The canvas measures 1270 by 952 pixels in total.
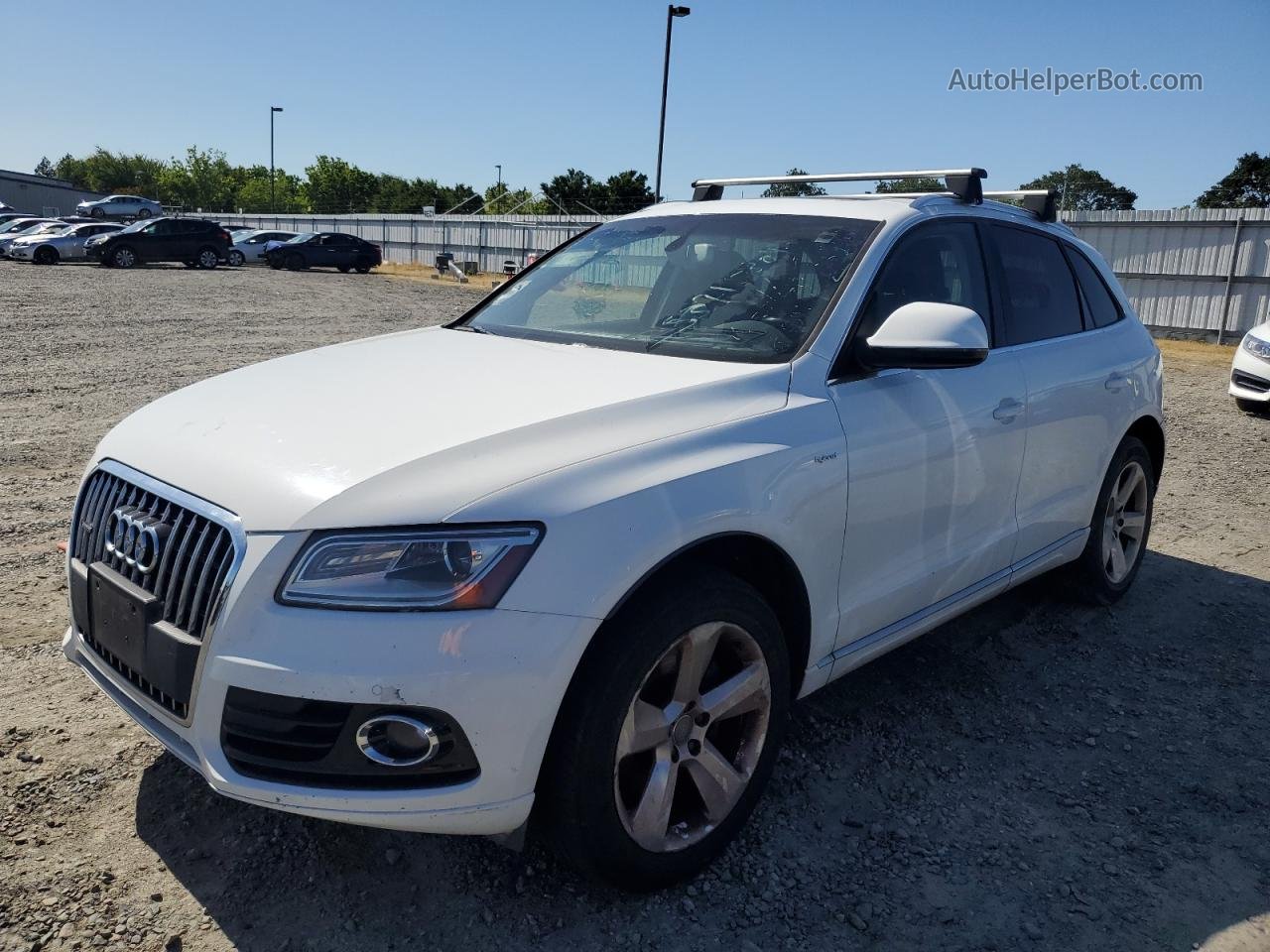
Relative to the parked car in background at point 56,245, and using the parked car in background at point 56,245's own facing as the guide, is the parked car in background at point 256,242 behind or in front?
behind

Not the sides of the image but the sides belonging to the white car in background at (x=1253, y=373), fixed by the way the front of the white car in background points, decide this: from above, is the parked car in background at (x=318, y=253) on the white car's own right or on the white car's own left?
on the white car's own right

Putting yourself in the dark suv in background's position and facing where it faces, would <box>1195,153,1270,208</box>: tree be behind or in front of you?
behind

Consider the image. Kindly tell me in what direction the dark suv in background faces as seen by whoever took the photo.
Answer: facing to the left of the viewer

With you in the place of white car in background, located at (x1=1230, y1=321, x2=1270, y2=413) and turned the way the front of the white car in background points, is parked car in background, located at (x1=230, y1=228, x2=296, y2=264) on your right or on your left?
on your right

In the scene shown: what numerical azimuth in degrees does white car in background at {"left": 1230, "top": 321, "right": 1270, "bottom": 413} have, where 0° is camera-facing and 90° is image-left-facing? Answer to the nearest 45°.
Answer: approximately 45°

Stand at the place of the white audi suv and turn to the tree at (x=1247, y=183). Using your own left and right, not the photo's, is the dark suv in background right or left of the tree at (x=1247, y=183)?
left

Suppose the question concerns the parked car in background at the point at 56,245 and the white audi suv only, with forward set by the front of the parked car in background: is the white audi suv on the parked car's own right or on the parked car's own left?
on the parked car's own left

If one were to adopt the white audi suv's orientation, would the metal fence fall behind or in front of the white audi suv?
behind

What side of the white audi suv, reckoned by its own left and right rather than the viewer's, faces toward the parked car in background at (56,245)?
right

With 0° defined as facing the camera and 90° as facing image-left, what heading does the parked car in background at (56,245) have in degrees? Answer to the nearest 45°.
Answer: approximately 45°

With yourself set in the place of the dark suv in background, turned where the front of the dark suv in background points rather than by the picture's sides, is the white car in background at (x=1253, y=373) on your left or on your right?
on your left
